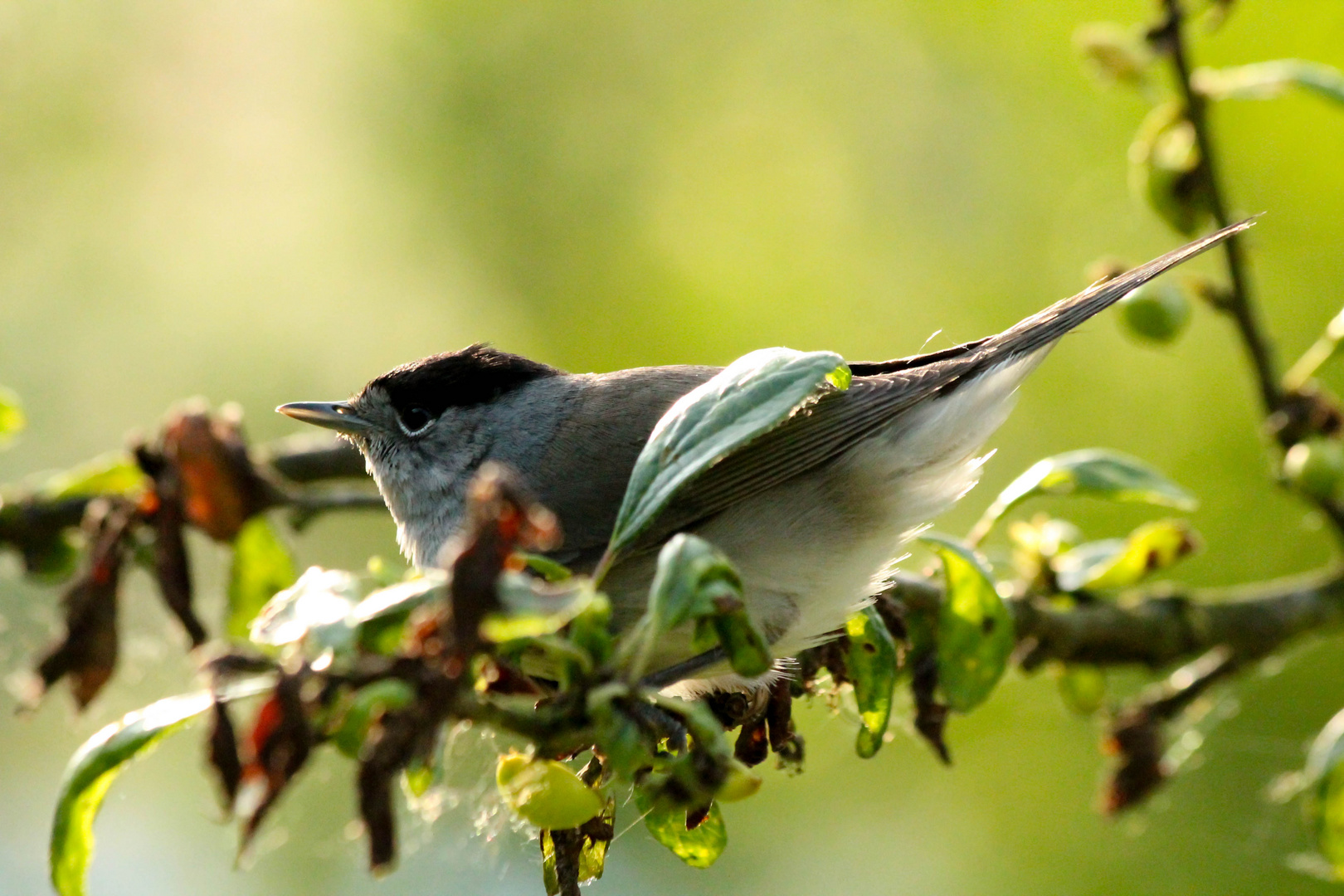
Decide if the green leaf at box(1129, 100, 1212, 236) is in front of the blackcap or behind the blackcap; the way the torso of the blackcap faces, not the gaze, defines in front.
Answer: behind

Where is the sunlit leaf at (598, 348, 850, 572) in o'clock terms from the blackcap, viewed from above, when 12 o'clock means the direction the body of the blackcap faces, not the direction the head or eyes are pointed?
The sunlit leaf is roughly at 9 o'clock from the blackcap.

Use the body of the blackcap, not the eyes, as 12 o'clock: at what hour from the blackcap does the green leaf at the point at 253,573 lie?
The green leaf is roughly at 12 o'clock from the blackcap.

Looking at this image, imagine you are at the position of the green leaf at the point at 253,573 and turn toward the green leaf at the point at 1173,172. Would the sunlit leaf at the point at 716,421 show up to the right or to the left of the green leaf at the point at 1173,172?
right

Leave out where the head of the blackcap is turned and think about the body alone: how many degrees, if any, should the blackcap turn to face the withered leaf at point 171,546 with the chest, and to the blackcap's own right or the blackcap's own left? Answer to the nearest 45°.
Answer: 0° — it already faces it

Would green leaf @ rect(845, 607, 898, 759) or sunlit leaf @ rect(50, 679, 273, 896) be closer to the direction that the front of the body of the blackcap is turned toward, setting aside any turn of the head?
the sunlit leaf

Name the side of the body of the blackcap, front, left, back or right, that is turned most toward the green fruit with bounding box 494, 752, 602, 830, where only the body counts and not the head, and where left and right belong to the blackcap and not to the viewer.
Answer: left

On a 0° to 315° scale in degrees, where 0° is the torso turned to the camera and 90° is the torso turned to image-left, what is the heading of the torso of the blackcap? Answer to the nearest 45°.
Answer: approximately 90°

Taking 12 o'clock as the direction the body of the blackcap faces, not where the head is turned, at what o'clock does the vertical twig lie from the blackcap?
The vertical twig is roughly at 6 o'clock from the blackcap.

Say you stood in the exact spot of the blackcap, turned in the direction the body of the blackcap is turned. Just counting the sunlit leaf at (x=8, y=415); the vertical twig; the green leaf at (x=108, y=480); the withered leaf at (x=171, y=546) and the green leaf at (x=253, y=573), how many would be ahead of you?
4

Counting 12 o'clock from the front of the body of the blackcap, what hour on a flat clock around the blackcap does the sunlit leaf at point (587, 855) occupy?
The sunlit leaf is roughly at 10 o'clock from the blackcap.
